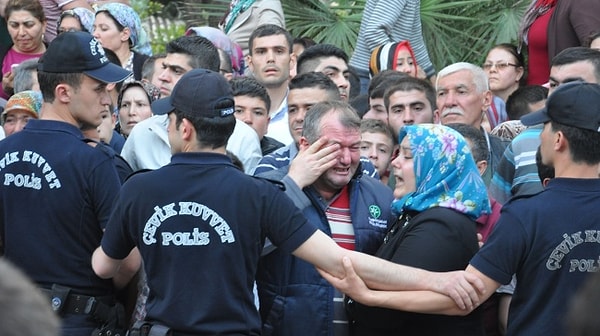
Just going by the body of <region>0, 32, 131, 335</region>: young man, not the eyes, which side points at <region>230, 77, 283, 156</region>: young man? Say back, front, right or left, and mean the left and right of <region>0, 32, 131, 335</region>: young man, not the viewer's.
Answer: front

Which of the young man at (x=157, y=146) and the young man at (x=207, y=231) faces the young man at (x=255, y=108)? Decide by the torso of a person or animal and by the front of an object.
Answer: the young man at (x=207, y=231)

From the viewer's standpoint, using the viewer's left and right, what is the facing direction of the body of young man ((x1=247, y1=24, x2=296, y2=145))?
facing the viewer

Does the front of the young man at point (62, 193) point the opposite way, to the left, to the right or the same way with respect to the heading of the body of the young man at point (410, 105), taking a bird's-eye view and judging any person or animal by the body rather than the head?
the opposite way

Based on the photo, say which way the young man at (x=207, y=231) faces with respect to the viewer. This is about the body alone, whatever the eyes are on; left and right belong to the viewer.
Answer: facing away from the viewer

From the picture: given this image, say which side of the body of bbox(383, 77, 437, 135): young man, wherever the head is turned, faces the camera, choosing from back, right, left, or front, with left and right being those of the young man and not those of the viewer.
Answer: front

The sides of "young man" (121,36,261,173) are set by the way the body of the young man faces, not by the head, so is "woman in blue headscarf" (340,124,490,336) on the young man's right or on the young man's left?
on the young man's left

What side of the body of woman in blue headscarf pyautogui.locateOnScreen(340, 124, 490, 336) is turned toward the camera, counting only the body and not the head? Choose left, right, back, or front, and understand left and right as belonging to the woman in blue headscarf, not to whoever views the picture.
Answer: left

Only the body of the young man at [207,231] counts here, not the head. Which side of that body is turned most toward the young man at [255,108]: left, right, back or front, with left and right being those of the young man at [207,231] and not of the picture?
front
